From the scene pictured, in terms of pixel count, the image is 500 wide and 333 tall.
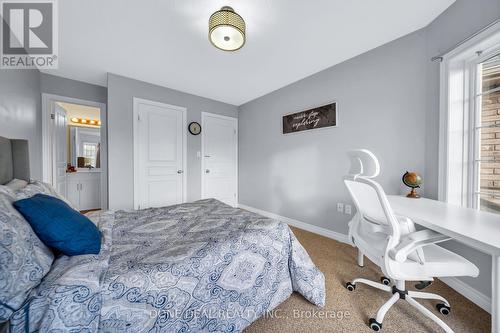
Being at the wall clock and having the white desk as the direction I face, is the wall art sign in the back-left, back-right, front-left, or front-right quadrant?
front-left

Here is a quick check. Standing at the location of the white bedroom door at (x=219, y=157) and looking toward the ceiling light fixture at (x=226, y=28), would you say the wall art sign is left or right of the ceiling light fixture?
left

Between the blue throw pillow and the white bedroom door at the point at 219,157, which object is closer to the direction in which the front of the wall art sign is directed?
the blue throw pillow

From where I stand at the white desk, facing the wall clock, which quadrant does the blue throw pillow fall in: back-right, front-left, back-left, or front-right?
front-left

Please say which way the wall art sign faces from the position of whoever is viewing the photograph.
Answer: facing the viewer and to the left of the viewer

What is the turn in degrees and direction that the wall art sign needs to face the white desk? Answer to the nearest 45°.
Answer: approximately 90° to its left

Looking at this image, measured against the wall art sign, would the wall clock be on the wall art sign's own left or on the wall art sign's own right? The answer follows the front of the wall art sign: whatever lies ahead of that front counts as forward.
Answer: on the wall art sign's own right

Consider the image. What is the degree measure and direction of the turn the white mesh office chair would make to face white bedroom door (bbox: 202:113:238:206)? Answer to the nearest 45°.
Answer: approximately 135° to its left

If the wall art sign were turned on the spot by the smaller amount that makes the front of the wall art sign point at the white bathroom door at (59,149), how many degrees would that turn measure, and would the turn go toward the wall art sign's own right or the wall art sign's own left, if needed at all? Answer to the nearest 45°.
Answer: approximately 45° to the wall art sign's own right

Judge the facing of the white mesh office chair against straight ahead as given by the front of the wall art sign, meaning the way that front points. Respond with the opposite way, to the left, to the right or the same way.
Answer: the opposite way

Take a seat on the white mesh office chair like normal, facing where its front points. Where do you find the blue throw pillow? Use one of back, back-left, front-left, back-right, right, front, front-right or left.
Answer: back

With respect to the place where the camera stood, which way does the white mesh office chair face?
facing away from the viewer and to the right of the viewer

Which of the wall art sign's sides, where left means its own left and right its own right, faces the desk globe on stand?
left

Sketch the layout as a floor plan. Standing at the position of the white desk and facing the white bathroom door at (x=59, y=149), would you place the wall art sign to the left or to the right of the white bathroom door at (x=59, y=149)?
right

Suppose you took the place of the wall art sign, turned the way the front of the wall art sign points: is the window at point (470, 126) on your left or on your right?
on your left

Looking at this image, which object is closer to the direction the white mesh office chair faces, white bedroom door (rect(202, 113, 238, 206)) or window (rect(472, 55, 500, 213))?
the window

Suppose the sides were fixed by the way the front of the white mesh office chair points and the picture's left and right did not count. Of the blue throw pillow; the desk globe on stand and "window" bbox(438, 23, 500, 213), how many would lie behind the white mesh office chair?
1
